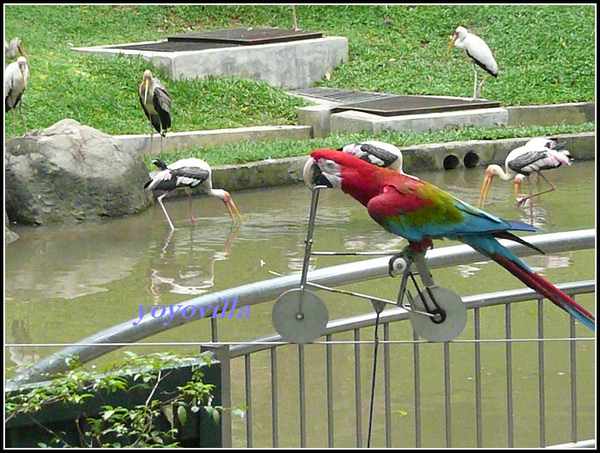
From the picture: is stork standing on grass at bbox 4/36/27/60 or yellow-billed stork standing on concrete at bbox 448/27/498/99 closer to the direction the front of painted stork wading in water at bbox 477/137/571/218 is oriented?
the stork standing on grass

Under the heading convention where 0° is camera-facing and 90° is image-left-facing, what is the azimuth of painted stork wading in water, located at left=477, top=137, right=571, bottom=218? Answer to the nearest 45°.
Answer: approximately 90°

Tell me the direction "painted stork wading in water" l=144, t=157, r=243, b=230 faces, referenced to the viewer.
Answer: facing to the right of the viewer

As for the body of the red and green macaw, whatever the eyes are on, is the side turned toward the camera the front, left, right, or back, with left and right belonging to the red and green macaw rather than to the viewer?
left

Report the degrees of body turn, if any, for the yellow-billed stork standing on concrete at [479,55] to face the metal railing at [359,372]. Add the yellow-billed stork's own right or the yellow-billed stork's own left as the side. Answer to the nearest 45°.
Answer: approximately 90° to the yellow-billed stork's own left

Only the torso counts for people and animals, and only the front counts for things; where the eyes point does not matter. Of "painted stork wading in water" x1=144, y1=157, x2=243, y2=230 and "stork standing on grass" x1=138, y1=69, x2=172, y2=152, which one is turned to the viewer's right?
the painted stork wading in water

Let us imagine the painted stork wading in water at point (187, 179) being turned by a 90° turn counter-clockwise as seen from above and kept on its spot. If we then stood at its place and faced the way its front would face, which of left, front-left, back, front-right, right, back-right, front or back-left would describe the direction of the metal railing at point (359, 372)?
back

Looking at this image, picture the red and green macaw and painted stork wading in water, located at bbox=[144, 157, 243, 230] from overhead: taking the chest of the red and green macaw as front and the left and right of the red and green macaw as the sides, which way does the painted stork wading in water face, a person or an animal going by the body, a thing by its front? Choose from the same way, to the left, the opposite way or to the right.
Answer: the opposite way

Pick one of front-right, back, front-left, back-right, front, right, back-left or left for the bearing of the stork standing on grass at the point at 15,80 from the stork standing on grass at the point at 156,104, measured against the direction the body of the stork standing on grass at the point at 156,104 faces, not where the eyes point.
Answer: front-right

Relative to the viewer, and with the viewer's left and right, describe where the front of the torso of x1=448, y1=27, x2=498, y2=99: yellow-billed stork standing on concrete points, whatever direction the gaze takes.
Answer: facing to the left of the viewer

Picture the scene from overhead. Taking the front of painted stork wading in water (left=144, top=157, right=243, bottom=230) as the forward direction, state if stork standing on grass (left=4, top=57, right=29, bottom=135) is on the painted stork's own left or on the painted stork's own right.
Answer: on the painted stork's own left

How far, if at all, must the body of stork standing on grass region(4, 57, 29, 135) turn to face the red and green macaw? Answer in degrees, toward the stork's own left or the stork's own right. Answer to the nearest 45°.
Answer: approximately 45° to the stork's own right

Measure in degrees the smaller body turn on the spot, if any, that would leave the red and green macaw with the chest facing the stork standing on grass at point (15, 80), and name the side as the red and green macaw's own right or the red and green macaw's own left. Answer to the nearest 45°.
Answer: approximately 45° to the red and green macaw's own right
